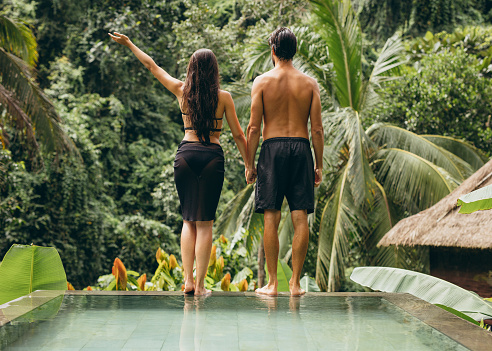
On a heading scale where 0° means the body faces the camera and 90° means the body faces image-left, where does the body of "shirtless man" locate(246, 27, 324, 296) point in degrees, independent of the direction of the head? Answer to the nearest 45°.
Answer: approximately 180°

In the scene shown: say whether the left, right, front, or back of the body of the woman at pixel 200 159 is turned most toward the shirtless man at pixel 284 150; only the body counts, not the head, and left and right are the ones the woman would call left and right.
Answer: right

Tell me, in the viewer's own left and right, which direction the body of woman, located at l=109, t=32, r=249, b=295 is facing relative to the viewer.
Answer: facing away from the viewer

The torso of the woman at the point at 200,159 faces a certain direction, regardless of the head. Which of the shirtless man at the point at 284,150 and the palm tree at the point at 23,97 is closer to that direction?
the palm tree

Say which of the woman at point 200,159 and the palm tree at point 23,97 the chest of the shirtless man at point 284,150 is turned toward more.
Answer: the palm tree

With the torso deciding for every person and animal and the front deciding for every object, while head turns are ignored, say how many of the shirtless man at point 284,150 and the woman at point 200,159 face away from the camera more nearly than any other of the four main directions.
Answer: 2

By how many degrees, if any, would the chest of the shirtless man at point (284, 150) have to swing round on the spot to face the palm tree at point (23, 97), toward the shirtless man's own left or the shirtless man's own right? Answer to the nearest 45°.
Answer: approximately 45° to the shirtless man's own left

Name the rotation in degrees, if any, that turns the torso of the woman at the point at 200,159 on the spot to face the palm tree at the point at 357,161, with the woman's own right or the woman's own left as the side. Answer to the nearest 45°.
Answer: approximately 45° to the woman's own right
